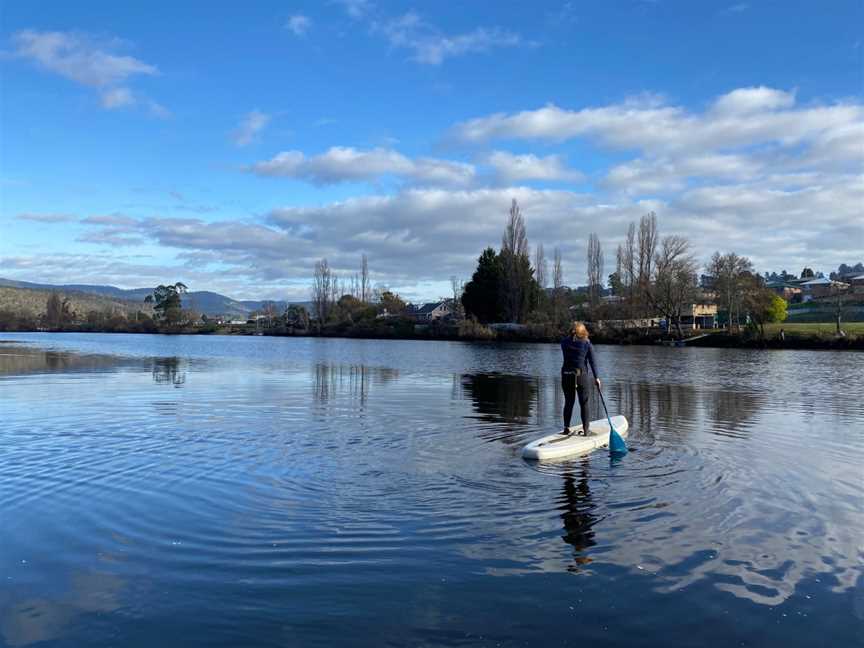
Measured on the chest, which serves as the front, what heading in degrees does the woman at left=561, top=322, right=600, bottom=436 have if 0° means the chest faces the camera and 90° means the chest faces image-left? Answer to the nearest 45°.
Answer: approximately 180°
